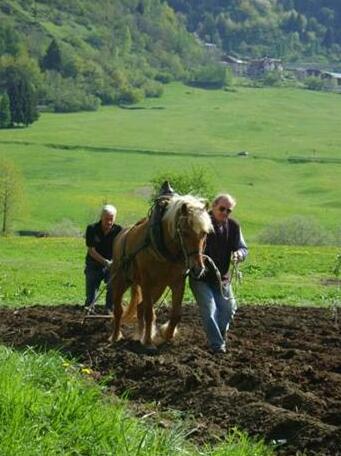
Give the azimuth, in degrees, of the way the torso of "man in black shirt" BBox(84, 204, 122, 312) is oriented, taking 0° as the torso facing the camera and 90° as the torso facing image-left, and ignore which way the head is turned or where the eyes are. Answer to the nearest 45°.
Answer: approximately 315°

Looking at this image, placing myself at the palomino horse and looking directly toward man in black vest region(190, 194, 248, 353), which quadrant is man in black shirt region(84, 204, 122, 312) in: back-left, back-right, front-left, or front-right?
back-left

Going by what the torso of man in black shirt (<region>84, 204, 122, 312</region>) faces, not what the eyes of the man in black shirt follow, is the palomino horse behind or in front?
in front

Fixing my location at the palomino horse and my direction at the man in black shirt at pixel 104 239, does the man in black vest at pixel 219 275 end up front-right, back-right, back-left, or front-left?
back-right

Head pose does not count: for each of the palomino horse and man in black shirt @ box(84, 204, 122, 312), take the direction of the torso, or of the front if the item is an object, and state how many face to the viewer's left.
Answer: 0

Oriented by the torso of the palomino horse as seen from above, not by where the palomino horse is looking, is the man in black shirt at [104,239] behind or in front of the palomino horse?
behind

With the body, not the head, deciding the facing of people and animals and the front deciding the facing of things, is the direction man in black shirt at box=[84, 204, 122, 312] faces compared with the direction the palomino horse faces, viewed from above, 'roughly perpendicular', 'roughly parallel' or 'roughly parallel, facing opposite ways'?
roughly parallel

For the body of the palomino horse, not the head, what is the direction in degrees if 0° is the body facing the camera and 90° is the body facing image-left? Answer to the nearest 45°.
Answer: approximately 315°
